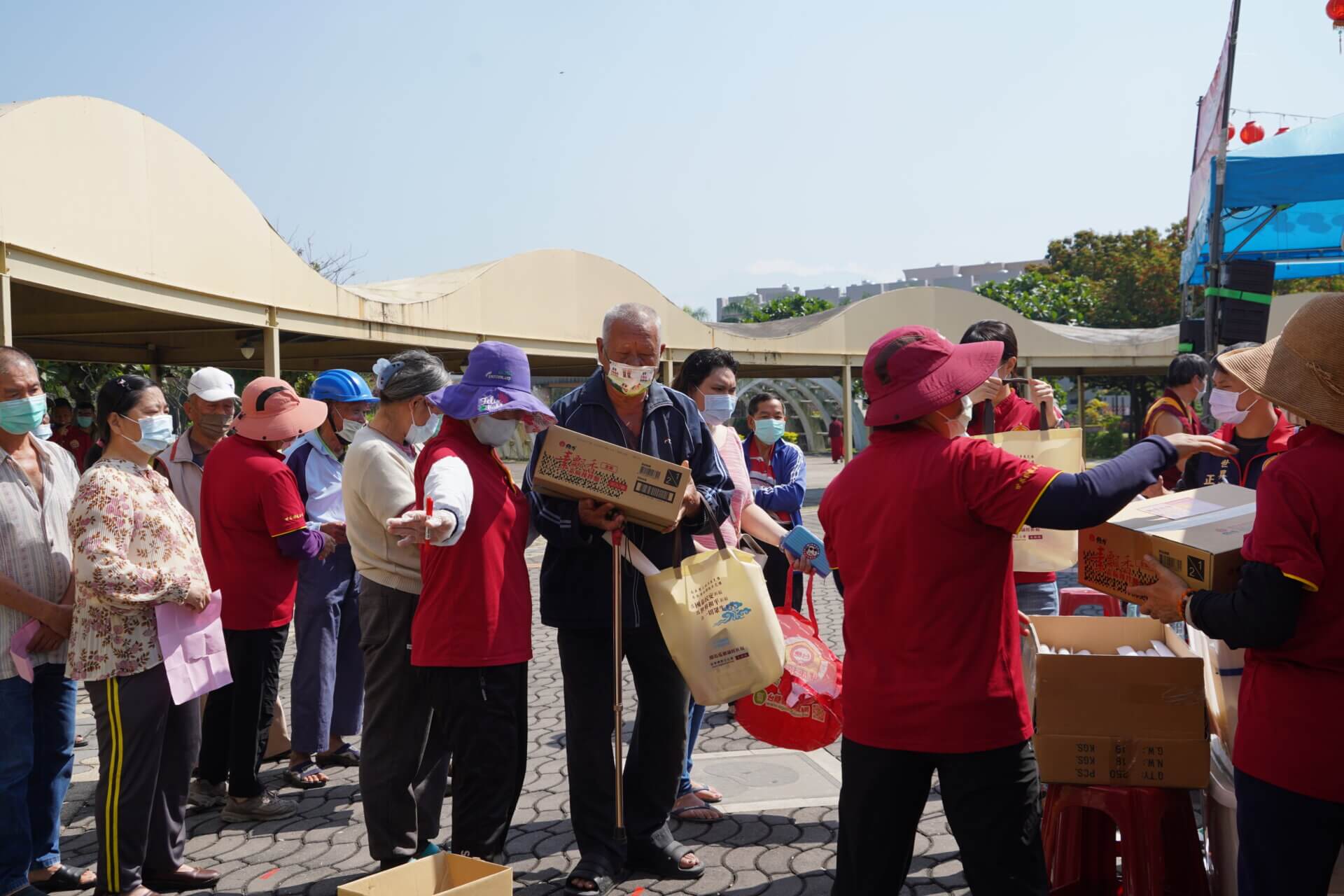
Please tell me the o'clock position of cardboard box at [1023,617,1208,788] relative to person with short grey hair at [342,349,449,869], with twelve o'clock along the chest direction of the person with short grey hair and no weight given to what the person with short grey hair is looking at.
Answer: The cardboard box is roughly at 1 o'clock from the person with short grey hair.

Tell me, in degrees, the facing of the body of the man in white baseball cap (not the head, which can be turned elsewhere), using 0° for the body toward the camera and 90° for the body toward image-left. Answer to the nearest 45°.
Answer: approximately 315°

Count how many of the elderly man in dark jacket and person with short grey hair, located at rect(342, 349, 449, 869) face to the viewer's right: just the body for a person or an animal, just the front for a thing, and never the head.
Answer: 1

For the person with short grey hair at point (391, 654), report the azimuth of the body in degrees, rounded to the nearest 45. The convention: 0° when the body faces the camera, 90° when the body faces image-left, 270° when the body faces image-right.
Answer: approximately 270°

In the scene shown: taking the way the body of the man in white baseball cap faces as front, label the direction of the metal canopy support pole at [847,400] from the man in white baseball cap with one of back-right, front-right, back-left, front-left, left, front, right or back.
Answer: left

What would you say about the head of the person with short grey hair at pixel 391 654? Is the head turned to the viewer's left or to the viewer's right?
to the viewer's right

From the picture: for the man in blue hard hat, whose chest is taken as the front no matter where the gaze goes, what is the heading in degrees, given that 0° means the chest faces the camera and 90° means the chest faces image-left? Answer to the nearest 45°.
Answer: approximately 315°

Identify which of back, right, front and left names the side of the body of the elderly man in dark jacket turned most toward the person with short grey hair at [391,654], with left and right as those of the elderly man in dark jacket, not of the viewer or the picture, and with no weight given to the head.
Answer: right

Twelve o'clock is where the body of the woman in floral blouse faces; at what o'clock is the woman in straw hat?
The woman in straw hat is roughly at 12 o'clock from the woman in floral blouse.

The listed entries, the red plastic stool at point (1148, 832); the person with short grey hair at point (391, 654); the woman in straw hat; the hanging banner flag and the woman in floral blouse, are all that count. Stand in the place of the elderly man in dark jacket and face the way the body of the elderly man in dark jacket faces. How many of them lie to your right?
2

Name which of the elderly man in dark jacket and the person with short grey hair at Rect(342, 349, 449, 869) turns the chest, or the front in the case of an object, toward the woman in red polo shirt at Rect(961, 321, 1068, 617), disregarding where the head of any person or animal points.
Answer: the person with short grey hair
